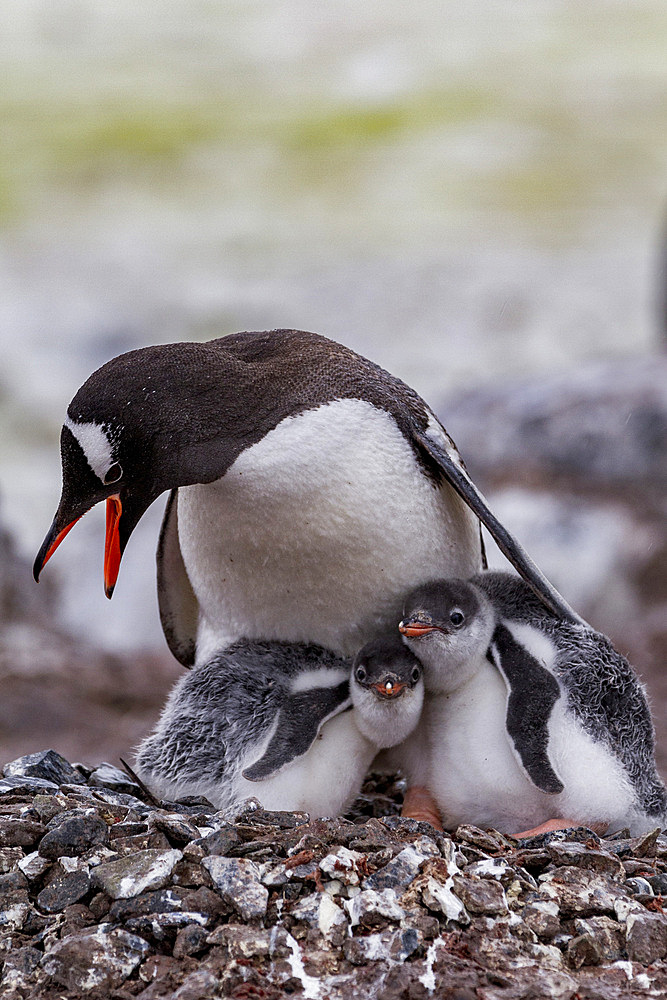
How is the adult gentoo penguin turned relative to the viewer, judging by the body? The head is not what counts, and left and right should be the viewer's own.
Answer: facing the viewer and to the left of the viewer

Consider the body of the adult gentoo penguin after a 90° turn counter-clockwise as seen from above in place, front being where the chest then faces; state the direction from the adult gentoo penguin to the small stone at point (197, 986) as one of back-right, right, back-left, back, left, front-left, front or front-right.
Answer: front-right

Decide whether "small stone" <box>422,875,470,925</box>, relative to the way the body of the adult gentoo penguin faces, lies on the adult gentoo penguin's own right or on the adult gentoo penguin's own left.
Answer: on the adult gentoo penguin's own left

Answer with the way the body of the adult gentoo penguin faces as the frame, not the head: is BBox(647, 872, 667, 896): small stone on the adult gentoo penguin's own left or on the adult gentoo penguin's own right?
on the adult gentoo penguin's own left

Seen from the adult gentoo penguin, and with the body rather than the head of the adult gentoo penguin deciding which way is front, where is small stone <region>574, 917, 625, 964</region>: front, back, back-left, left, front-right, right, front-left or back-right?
left

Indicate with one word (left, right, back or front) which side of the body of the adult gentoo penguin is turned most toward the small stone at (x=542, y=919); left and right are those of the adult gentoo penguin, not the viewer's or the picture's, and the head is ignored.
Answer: left

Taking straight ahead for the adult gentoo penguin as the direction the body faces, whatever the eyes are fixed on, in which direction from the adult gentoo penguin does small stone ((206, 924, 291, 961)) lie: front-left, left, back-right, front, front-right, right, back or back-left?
front-left

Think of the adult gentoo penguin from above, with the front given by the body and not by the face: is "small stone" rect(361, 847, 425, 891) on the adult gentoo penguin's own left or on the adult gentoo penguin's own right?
on the adult gentoo penguin's own left

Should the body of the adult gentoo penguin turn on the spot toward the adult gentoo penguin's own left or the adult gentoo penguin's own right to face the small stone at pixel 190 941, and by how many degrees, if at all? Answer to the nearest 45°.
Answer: approximately 45° to the adult gentoo penguin's own left
